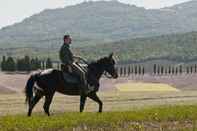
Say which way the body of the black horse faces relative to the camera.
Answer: to the viewer's right

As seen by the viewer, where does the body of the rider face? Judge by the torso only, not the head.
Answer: to the viewer's right
